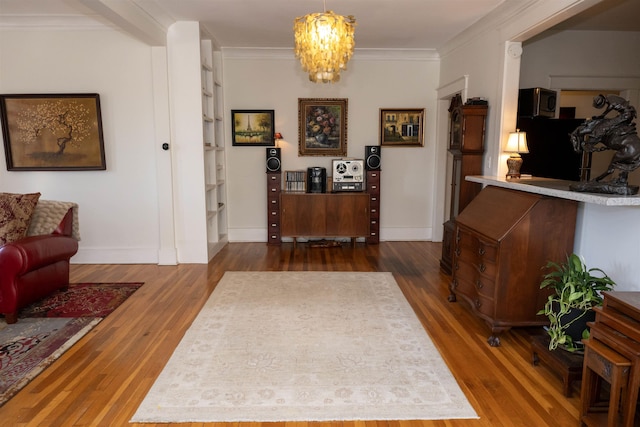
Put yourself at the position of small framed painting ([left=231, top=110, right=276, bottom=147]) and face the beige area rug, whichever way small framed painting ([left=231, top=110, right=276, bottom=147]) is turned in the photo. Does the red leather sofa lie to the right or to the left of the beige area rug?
right

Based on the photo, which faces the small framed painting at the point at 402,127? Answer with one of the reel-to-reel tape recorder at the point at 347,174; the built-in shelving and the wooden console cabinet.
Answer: the built-in shelving

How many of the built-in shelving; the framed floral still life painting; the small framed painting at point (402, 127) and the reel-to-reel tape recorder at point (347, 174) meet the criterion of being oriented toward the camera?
3

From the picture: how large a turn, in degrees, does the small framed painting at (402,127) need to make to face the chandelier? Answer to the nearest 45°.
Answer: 0° — it already faces it

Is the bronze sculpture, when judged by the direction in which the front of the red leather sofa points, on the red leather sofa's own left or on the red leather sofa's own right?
on the red leather sofa's own left

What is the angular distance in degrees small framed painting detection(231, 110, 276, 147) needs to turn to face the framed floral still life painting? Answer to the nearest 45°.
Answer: approximately 90° to its left

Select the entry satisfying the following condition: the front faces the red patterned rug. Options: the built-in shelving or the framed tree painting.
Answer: the framed tree painting

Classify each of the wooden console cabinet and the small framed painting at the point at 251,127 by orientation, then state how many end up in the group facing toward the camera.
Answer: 2

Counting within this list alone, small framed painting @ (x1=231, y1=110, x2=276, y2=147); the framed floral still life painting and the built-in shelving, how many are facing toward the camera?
2

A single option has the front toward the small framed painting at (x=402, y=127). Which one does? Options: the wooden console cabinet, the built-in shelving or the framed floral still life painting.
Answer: the built-in shelving
